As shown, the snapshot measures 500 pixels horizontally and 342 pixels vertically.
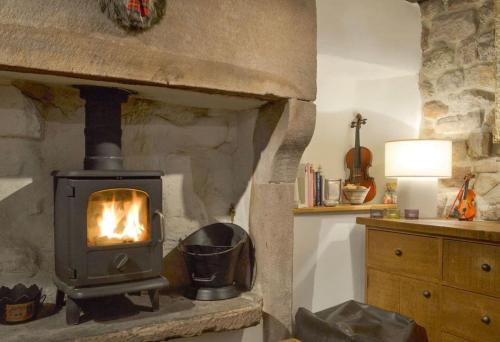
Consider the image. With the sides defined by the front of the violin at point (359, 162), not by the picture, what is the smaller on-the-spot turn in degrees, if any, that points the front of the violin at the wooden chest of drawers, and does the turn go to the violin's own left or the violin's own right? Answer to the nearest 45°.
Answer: approximately 45° to the violin's own left

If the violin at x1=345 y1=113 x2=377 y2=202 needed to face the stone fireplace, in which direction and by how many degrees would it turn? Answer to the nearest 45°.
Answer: approximately 45° to its right

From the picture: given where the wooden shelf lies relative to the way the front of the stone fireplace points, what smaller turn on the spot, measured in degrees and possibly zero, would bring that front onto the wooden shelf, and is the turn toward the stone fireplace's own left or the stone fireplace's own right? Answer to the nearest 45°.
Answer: approximately 90° to the stone fireplace's own left

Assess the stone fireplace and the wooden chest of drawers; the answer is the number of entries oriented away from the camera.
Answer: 0

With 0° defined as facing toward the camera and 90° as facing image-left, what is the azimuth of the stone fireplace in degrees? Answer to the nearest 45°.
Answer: approximately 315°

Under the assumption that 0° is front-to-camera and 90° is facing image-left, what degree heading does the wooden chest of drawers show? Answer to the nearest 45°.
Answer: approximately 45°

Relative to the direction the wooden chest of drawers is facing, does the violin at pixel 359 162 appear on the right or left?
on its right

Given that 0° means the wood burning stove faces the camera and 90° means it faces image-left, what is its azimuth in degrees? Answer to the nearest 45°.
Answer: approximately 315°

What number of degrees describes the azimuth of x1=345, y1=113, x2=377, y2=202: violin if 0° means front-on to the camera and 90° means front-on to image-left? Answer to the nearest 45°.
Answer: approximately 0°

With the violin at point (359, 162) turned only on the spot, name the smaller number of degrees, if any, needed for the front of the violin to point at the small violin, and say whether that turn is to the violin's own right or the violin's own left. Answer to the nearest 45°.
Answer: approximately 90° to the violin's own left

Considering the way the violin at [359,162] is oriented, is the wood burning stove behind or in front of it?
in front

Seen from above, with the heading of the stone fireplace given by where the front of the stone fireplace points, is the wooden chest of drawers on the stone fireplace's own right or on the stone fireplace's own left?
on the stone fireplace's own left

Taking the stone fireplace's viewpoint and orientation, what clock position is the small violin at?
The small violin is roughly at 10 o'clock from the stone fireplace.

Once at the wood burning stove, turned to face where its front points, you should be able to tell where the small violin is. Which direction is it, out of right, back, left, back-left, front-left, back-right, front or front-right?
front-left

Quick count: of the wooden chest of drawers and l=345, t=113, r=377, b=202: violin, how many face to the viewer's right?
0
